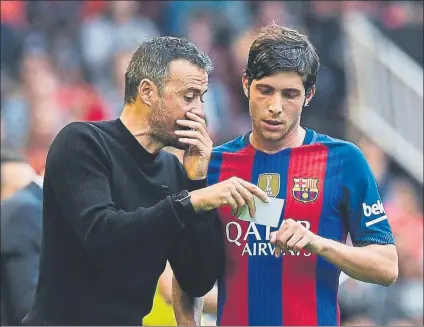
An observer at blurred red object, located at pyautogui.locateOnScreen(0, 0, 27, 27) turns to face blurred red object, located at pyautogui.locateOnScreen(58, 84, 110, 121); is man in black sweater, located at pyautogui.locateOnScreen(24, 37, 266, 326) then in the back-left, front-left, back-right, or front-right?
front-right

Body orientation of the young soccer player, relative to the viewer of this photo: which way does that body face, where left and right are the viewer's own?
facing the viewer

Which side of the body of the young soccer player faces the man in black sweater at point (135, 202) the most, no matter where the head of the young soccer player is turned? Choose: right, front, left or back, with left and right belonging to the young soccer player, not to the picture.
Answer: right

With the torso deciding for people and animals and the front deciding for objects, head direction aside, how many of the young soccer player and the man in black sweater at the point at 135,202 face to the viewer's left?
0

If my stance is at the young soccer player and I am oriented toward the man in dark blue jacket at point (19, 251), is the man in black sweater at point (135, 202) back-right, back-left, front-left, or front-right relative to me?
front-left

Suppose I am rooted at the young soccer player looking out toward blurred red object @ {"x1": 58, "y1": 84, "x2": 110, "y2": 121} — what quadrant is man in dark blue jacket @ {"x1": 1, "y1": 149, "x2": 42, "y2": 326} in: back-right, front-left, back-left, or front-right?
front-left

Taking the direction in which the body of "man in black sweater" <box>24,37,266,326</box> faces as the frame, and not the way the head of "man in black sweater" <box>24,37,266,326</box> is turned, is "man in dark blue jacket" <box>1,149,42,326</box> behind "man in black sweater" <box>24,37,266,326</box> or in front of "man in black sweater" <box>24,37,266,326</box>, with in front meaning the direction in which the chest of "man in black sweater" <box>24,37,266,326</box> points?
behind

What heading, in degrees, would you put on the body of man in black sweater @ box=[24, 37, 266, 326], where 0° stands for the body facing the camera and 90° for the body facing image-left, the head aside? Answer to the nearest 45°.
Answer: approximately 315°

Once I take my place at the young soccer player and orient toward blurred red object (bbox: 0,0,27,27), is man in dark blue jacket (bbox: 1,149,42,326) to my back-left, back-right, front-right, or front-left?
front-left
